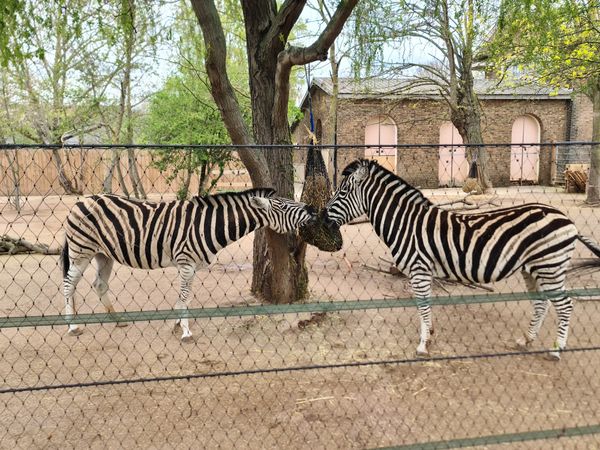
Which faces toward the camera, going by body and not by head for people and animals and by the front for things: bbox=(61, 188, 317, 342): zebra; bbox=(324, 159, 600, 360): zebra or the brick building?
the brick building

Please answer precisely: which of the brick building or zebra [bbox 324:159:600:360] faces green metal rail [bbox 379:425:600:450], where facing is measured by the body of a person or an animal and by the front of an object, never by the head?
the brick building

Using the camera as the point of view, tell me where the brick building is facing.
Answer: facing the viewer

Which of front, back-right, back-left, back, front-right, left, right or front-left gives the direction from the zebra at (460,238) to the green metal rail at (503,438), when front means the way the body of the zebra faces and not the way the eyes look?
left

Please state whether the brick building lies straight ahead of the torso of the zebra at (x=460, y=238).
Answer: no

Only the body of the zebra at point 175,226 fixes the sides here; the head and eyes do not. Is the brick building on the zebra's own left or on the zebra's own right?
on the zebra's own left

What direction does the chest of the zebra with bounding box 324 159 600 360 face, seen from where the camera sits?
to the viewer's left

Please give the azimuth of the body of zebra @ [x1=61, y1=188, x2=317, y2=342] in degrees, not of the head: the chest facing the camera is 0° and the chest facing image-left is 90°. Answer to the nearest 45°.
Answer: approximately 270°

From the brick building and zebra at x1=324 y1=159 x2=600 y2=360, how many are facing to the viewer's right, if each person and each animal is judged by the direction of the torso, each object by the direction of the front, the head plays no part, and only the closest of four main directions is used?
0

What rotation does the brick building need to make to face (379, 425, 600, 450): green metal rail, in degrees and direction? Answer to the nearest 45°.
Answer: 0° — it already faces it

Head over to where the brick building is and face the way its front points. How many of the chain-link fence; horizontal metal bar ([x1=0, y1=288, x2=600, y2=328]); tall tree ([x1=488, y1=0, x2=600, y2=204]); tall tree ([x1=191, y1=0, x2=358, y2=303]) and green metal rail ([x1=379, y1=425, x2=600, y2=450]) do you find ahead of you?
5

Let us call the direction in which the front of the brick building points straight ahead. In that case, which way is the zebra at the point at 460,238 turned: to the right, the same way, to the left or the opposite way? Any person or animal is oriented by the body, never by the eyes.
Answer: to the right

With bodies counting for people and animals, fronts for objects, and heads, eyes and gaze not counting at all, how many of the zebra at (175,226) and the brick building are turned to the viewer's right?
1

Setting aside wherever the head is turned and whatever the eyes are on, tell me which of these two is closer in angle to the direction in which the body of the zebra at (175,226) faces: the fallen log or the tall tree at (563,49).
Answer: the tall tree
